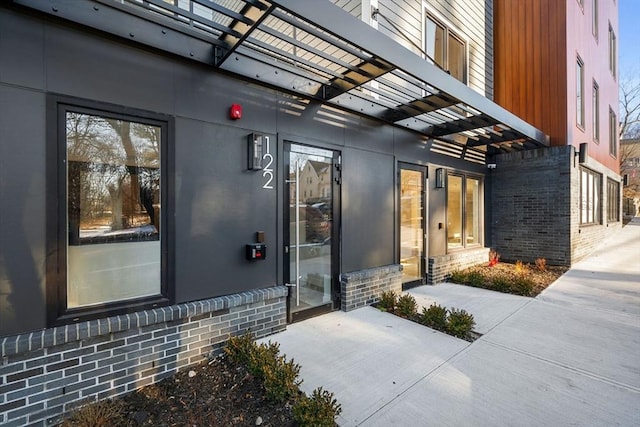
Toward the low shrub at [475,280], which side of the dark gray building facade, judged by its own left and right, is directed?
left

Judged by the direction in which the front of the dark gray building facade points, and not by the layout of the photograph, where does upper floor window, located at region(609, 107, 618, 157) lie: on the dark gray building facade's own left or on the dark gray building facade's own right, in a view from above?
on the dark gray building facade's own left

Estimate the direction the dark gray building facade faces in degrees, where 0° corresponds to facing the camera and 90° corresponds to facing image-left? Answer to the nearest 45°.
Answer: approximately 315°

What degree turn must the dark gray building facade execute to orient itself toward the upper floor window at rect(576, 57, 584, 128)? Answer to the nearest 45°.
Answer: approximately 90° to its left

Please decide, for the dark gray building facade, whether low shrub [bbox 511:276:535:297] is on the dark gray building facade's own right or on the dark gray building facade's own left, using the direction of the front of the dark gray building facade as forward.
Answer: on the dark gray building facade's own left

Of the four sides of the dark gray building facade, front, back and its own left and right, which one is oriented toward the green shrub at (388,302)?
left

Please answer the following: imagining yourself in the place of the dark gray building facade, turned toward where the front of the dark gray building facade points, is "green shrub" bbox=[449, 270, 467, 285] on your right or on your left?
on your left
